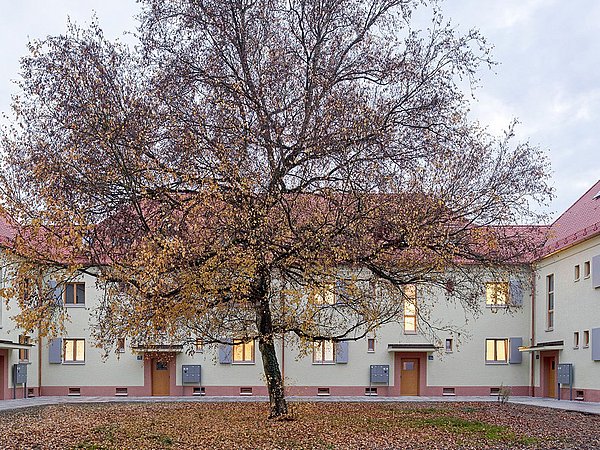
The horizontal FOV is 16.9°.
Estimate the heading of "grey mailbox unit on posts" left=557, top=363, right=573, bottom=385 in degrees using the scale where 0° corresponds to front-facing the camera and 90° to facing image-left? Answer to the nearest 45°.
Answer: approximately 45°

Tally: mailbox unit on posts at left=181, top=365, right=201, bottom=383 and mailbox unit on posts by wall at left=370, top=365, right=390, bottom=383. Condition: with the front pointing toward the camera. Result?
2

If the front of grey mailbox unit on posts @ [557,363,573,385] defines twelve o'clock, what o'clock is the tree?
The tree is roughly at 11 o'clock from the grey mailbox unit on posts.

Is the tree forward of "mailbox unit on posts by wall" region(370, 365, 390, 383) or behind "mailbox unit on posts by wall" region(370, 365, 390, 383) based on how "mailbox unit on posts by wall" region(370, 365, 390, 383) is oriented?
forward

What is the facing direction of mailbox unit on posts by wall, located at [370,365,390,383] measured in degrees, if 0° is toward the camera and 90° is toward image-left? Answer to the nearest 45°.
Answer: approximately 0°

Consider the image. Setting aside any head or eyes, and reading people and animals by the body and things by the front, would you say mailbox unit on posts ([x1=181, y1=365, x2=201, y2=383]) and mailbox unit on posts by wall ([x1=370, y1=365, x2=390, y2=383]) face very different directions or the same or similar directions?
same or similar directions

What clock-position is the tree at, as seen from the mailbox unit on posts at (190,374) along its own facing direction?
The tree is roughly at 12 o'clock from the mailbox unit on posts.

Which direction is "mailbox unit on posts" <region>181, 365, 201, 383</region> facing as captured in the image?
toward the camera

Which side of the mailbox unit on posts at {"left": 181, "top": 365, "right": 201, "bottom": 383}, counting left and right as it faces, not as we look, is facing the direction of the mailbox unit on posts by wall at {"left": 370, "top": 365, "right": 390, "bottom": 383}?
left
